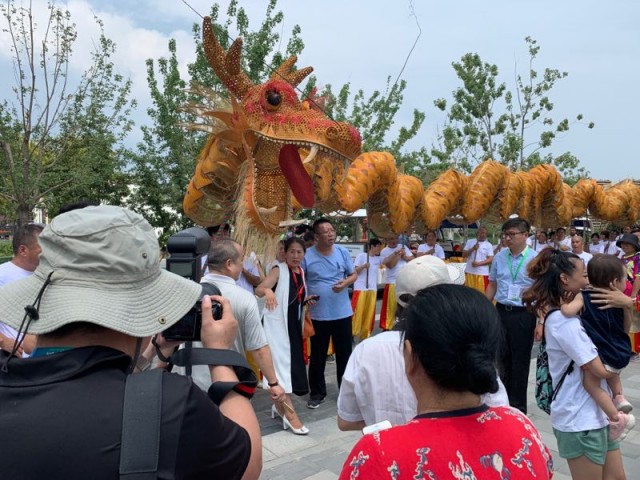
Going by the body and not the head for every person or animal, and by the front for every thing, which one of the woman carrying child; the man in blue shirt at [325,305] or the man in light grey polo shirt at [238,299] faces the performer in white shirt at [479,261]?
the man in light grey polo shirt

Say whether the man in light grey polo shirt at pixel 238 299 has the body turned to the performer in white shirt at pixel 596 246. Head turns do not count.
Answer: yes

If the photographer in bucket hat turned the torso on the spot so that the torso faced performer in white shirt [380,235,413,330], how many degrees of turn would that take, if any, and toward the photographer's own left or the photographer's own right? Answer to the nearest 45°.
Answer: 0° — they already face them

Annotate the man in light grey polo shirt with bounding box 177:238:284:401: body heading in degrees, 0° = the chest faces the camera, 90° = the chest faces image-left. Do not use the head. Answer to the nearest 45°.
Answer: approximately 225°

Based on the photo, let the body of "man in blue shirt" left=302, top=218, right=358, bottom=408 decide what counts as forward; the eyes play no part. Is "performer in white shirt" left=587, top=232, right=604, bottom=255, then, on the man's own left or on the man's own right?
on the man's own left

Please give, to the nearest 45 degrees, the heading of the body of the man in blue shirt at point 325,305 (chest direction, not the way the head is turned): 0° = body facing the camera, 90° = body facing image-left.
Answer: approximately 315°

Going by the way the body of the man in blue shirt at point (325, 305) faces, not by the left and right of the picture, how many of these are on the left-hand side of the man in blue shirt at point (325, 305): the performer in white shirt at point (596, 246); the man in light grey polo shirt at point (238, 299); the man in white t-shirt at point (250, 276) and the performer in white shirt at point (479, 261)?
2
